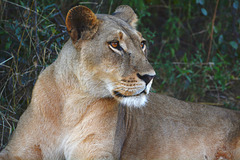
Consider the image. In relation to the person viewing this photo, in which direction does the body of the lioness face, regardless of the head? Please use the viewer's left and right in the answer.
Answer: facing the viewer and to the left of the viewer
